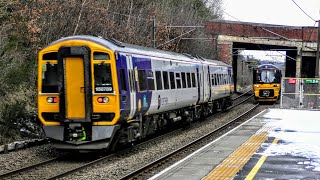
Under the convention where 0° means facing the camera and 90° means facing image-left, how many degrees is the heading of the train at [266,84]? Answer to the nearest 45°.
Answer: approximately 0°

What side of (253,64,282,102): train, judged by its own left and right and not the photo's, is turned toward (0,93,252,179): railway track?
front

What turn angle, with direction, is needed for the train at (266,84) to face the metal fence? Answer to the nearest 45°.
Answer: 0° — it already faces it
